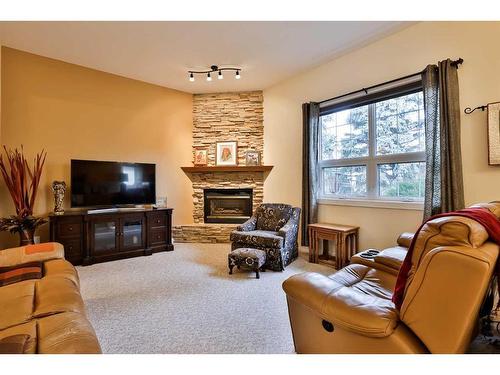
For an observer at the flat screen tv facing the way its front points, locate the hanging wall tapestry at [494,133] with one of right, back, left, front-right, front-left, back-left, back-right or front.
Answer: front

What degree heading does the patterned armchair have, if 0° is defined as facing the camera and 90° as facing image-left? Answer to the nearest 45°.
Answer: approximately 45°

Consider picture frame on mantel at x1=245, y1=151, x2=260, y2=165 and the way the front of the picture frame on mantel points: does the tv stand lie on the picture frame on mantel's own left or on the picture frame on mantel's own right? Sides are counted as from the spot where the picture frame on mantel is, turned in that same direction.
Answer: on the picture frame on mantel's own right

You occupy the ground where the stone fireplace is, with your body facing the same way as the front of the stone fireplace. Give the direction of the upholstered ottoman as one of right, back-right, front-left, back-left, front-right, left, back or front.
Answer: front

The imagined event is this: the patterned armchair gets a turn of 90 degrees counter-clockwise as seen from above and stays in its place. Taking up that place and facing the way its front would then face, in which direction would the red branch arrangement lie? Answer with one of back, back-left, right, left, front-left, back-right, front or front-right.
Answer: back-right

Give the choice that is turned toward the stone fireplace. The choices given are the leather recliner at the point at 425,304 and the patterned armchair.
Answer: the leather recliner

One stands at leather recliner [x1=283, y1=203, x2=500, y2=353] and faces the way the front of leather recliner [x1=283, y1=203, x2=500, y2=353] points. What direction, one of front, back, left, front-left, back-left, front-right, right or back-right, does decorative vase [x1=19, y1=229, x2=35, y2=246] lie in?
front-left

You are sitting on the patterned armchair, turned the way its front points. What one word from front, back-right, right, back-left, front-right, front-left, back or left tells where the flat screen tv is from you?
front-right

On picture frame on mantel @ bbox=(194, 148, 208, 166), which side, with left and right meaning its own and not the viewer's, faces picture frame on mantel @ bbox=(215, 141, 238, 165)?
left

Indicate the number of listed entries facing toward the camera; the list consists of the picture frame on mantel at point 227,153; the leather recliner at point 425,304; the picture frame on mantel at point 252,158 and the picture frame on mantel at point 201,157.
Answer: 3

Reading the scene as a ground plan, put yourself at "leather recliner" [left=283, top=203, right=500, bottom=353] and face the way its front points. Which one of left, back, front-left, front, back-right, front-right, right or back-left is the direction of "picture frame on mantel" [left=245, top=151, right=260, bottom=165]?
front

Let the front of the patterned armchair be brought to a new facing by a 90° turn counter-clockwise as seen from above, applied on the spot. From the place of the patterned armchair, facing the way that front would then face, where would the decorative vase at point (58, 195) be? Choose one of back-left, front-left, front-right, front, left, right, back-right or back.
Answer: back-right

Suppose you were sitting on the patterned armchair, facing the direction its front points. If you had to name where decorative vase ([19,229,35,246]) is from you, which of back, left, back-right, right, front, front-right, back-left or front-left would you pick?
front-right
